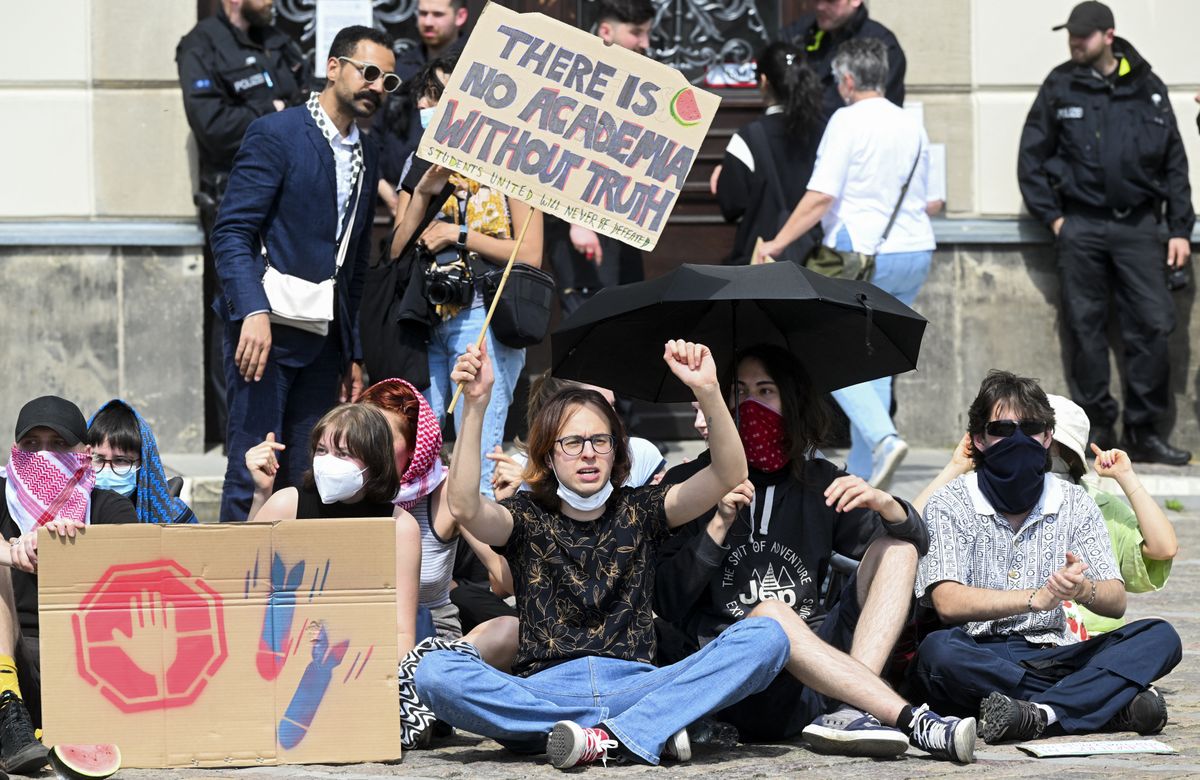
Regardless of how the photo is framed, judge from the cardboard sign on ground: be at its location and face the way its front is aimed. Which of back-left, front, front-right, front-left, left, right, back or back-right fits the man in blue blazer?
back

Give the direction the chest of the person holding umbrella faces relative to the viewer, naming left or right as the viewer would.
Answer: facing the viewer

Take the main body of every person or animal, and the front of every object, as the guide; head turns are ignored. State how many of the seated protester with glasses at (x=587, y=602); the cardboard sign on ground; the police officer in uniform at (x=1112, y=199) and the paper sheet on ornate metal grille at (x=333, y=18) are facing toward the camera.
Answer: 4

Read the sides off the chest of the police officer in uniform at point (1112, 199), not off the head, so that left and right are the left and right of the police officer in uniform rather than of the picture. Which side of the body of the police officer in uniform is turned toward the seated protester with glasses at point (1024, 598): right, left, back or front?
front

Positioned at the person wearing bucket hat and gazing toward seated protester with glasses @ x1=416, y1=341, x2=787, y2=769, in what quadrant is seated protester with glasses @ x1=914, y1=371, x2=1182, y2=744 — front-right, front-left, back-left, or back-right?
front-left

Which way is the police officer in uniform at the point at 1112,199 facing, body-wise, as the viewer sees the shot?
toward the camera

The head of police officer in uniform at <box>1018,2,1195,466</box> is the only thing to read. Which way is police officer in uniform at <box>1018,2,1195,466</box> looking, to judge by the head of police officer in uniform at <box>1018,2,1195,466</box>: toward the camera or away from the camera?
toward the camera

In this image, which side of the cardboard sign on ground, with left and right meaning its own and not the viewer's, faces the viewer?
front

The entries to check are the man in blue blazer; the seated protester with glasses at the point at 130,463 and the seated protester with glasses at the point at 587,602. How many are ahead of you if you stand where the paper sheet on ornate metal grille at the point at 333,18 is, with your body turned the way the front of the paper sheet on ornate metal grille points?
3

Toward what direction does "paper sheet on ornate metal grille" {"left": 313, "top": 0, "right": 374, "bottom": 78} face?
toward the camera

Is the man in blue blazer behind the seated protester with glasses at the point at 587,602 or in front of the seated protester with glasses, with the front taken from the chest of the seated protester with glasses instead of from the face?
behind
